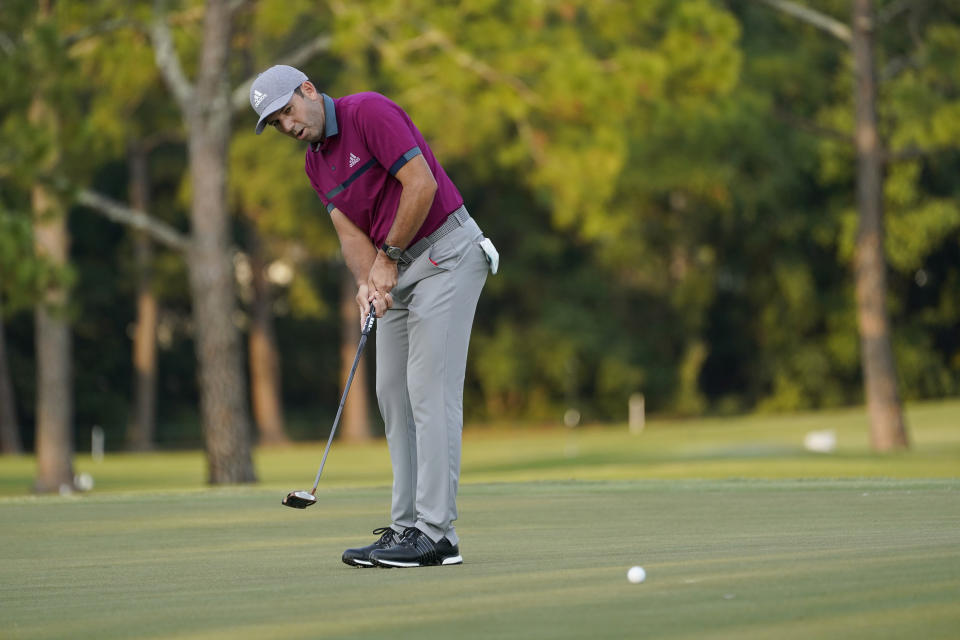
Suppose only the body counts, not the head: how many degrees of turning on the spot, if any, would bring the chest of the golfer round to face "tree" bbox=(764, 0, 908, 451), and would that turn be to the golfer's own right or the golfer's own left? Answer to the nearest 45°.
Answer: approximately 180°

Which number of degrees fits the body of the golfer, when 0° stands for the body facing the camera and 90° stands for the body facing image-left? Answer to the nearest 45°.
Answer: approximately 45°

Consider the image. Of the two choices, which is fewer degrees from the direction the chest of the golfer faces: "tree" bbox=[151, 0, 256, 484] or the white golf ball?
the white golf ball

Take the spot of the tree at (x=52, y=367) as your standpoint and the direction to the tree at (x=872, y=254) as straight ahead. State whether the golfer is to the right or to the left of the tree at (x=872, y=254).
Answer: right

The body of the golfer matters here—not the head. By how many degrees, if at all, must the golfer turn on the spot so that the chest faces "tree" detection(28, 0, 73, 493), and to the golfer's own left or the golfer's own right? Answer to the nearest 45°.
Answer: approximately 135° to the golfer's own right

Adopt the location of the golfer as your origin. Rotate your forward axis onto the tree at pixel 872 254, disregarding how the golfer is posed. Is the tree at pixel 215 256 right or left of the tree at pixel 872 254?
left

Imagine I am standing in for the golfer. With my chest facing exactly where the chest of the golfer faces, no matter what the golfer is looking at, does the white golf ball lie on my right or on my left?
on my left

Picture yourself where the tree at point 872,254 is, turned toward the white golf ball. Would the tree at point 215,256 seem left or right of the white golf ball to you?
right

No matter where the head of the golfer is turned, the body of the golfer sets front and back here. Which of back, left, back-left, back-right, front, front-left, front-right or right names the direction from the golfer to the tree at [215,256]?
back-right
